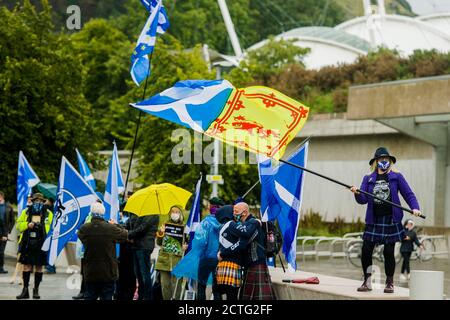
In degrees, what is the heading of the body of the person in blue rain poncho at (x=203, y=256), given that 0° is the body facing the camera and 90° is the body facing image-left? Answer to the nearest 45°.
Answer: approximately 270°

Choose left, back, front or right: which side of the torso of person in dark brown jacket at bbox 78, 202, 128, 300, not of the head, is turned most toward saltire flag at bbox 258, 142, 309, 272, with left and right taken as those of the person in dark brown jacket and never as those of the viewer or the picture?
right

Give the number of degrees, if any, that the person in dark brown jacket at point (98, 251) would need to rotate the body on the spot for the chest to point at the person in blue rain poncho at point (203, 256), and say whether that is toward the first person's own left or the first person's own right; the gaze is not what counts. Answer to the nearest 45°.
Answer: approximately 90° to the first person's own right

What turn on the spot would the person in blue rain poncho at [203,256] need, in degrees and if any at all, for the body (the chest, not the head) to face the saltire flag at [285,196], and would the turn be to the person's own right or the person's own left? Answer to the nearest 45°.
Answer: approximately 45° to the person's own right

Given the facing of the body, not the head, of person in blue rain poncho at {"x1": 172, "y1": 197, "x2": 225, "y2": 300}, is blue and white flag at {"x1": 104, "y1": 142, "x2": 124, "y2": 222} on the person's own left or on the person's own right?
on the person's own left

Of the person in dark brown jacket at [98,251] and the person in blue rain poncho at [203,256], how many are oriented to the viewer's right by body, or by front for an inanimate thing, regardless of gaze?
1

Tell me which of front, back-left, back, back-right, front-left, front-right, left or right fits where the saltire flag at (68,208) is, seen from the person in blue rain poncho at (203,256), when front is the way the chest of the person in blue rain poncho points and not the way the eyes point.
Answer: back-left

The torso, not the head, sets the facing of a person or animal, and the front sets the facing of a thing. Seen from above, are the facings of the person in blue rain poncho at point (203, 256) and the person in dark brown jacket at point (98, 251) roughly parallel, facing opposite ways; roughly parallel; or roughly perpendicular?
roughly perpendicular
